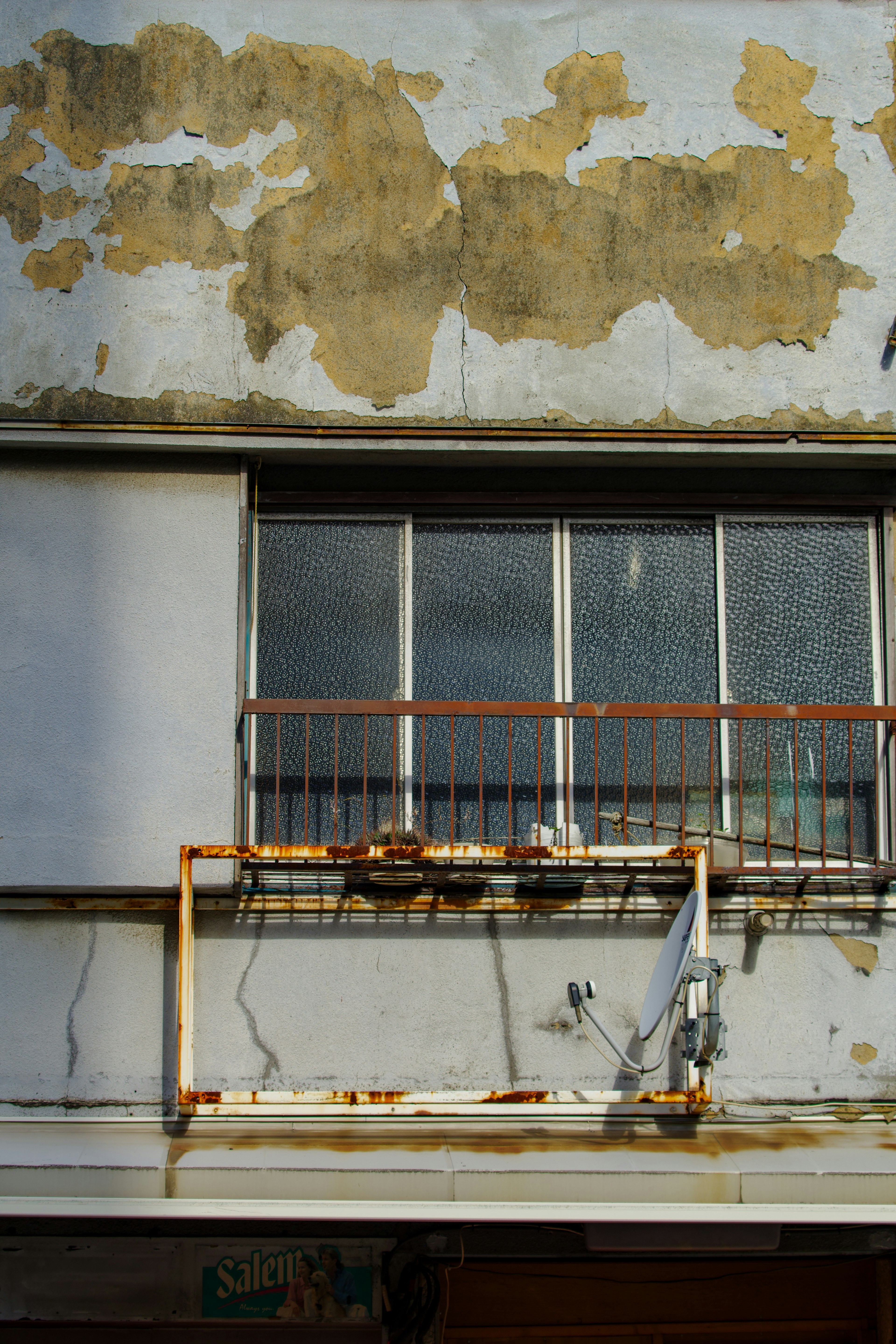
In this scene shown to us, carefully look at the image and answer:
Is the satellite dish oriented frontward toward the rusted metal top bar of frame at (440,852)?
yes

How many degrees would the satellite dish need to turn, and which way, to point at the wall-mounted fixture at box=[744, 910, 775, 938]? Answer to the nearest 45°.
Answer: approximately 135° to its right

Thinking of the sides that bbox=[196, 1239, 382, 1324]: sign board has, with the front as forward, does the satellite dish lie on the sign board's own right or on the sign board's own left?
on the sign board's own left

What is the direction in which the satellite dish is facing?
to the viewer's left

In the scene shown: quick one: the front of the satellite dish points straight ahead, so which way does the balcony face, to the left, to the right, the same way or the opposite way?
to the left

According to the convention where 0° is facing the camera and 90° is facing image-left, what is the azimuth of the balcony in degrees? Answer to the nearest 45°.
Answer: approximately 0°

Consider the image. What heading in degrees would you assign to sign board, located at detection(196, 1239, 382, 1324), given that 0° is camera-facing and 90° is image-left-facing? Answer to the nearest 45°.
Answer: approximately 0°
